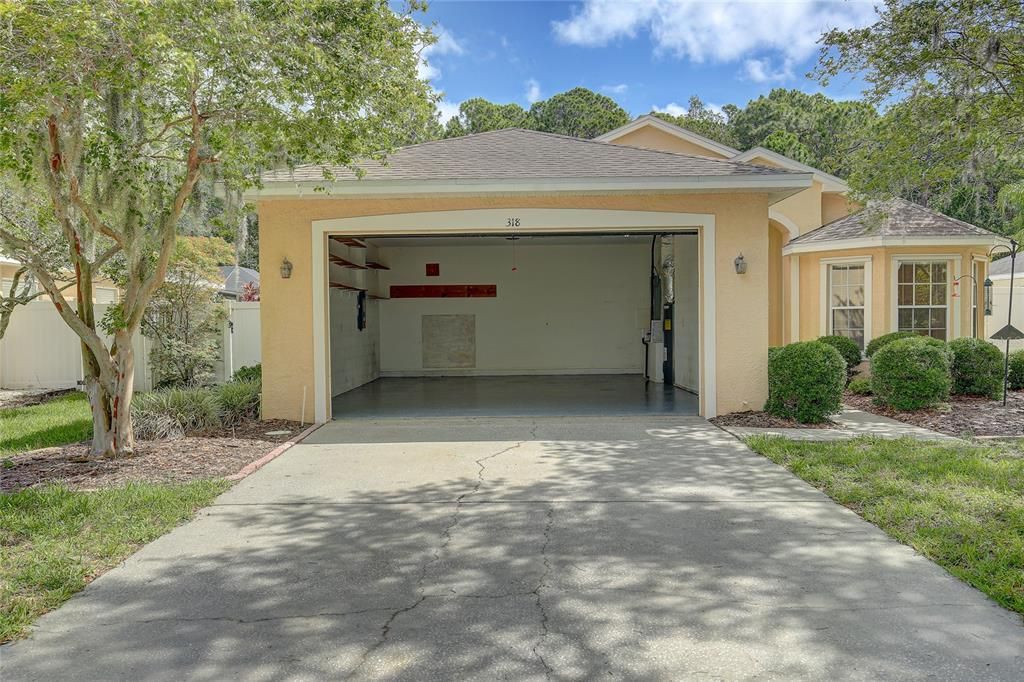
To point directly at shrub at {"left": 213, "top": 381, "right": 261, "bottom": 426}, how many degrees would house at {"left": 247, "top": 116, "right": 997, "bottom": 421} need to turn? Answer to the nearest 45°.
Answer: approximately 45° to its right

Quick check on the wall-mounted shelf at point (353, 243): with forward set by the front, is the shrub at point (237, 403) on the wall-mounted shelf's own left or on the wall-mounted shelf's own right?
on the wall-mounted shelf's own right

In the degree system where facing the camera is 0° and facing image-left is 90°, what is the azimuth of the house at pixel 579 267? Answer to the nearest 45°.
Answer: approximately 0°

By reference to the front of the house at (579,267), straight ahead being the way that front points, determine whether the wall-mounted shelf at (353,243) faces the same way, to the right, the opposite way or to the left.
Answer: to the left

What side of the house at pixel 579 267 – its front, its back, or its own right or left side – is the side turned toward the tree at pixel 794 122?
back

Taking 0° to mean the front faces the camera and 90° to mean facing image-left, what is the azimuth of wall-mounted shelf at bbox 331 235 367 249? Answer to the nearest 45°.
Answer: approximately 270°

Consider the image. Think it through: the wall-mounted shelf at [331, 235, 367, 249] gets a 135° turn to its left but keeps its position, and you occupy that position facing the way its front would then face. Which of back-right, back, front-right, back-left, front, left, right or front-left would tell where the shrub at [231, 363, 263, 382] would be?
left

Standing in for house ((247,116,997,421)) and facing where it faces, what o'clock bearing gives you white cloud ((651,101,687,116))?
The white cloud is roughly at 6 o'clock from the house.

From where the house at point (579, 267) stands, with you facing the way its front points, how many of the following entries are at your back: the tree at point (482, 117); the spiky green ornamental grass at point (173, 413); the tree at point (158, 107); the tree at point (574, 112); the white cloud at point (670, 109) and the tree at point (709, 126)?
4

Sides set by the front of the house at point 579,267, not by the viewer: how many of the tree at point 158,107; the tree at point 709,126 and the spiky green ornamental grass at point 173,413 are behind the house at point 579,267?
1

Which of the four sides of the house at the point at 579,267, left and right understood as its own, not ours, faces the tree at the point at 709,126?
back

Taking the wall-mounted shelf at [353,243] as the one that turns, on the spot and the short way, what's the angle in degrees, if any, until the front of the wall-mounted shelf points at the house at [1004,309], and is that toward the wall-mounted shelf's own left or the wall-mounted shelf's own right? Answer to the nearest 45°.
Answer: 0° — it already faces it

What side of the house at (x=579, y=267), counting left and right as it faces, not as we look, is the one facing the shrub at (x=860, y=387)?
left

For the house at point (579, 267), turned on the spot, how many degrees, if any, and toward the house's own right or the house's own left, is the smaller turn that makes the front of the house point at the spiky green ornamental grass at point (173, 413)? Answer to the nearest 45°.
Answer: approximately 45° to the house's own right

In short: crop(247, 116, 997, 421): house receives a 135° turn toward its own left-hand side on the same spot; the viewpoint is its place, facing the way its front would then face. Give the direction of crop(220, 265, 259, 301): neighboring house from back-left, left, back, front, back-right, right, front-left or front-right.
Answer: left

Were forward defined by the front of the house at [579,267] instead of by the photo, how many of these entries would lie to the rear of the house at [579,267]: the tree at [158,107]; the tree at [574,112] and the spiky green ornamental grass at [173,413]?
1

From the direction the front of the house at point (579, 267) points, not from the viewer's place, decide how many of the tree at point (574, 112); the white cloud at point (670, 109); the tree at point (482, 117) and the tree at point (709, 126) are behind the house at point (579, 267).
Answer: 4
